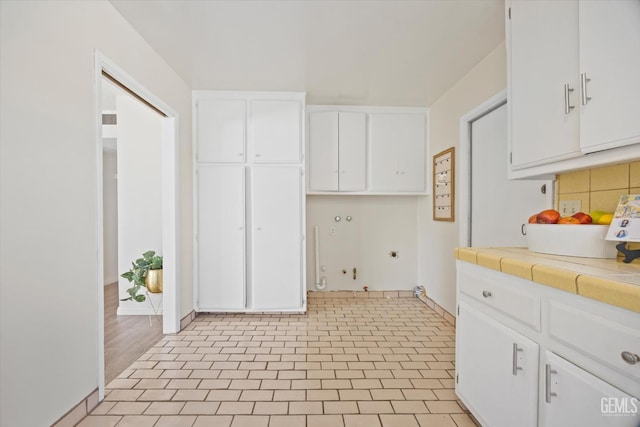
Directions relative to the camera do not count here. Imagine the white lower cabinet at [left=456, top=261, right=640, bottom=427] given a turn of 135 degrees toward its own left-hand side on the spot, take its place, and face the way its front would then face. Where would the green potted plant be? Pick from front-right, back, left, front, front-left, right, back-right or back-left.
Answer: back

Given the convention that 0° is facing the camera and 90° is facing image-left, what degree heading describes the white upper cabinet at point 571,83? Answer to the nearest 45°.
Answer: approximately 45°

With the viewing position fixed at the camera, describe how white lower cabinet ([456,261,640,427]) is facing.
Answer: facing the viewer and to the left of the viewer

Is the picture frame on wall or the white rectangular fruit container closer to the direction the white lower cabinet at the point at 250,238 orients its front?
the white rectangular fruit container

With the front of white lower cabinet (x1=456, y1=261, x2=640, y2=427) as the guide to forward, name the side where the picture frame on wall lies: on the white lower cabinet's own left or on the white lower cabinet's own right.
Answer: on the white lower cabinet's own right

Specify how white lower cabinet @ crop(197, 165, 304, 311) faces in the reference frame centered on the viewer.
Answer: facing the viewer

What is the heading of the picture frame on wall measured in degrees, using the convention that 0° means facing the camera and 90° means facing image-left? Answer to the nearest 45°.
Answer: approximately 45°

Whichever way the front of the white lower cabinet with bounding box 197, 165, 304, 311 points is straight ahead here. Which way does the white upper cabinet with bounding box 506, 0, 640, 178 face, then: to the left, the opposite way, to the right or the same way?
to the right

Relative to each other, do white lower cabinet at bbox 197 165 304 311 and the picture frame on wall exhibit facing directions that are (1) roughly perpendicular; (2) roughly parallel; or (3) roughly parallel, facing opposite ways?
roughly perpendicular

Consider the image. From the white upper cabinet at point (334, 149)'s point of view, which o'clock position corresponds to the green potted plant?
The green potted plant is roughly at 2 o'clock from the white upper cabinet.

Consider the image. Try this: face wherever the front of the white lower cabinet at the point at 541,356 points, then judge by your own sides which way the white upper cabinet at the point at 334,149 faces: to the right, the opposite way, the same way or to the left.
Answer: to the left

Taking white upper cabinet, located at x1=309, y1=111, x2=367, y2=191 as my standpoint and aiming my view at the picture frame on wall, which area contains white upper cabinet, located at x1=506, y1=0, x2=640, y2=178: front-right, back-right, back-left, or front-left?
front-right

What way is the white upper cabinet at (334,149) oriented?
toward the camera

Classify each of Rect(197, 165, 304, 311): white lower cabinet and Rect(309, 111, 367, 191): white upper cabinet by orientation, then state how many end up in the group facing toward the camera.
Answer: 2

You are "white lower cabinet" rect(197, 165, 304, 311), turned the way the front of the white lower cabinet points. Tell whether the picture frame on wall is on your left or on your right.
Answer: on your left

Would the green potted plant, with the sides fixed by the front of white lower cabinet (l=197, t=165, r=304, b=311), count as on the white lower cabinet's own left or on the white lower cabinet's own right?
on the white lower cabinet's own right
